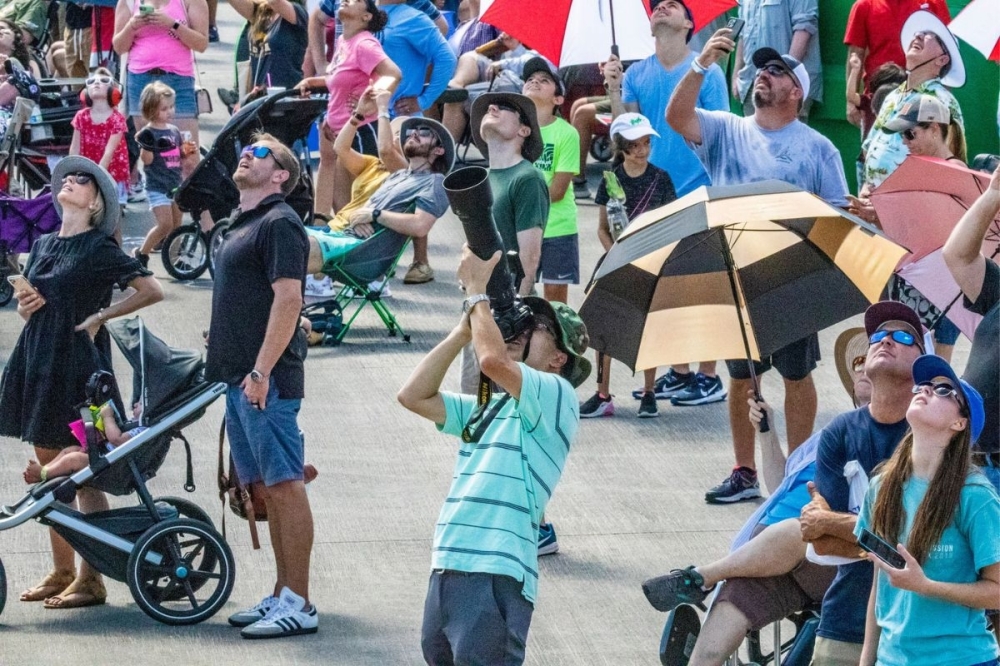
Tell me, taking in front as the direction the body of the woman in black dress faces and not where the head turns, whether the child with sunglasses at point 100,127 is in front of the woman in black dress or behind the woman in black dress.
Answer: behind

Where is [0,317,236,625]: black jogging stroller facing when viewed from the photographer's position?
facing to the left of the viewer

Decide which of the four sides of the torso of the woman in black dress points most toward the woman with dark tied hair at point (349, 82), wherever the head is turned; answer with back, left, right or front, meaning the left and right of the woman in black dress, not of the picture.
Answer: back

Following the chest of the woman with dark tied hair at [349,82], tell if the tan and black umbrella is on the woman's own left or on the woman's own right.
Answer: on the woman's own left

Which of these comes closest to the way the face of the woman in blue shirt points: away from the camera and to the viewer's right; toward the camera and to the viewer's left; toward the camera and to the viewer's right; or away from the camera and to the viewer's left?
toward the camera and to the viewer's left

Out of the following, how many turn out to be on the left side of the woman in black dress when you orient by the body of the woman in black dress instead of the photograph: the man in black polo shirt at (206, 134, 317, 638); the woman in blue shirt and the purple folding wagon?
2

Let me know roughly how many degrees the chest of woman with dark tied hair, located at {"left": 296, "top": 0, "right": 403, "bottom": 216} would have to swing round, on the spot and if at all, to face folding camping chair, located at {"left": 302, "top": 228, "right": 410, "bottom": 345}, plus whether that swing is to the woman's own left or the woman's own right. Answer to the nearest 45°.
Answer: approximately 45° to the woman's own left

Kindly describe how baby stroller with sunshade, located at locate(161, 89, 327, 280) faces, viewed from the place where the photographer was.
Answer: facing to the left of the viewer

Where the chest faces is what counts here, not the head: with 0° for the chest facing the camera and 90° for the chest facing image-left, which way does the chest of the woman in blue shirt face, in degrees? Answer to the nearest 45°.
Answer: approximately 45°

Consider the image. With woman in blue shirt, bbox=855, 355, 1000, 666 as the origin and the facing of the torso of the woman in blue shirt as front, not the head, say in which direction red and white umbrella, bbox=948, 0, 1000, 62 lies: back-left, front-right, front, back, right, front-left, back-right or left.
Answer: back-right
